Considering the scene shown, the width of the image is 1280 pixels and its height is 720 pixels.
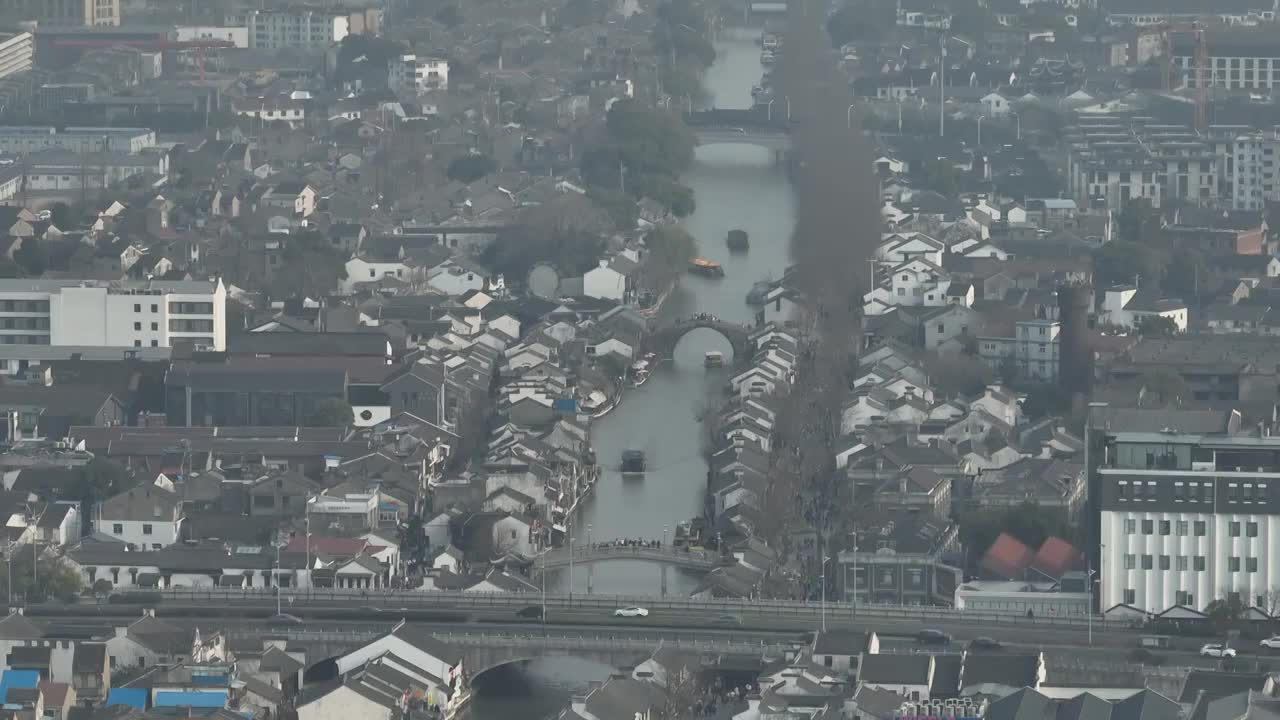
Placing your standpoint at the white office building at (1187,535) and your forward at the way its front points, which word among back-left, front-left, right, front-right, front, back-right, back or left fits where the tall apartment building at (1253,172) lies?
back

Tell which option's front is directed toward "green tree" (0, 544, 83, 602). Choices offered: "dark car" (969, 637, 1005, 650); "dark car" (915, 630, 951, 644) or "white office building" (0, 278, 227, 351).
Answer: the white office building

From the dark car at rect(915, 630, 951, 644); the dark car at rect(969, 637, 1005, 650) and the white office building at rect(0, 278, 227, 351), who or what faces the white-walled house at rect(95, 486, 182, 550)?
the white office building

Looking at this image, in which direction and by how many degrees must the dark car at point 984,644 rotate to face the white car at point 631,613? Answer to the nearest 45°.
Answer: approximately 180°

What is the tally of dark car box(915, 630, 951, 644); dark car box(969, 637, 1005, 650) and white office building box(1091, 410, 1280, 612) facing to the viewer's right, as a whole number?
2

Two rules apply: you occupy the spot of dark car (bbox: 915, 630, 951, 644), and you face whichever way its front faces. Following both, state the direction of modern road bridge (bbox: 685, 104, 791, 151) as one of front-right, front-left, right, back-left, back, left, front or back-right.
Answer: left

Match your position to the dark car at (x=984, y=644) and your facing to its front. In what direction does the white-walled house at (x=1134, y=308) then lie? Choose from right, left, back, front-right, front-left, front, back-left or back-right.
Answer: left

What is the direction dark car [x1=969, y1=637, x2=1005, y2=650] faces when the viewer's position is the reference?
facing to the right of the viewer

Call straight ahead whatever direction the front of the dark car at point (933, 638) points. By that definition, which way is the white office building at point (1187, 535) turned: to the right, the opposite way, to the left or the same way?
to the right

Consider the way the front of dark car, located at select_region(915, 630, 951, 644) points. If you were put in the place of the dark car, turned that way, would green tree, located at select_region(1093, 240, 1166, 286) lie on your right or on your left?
on your left

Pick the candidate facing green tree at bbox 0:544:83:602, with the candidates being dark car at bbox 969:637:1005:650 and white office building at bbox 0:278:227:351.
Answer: the white office building

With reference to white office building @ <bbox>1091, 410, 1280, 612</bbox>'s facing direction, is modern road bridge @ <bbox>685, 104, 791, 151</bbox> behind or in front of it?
behind

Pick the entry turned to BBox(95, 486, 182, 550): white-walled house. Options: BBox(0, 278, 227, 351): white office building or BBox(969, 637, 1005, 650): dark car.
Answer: the white office building

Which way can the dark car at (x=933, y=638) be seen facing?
to the viewer's right
